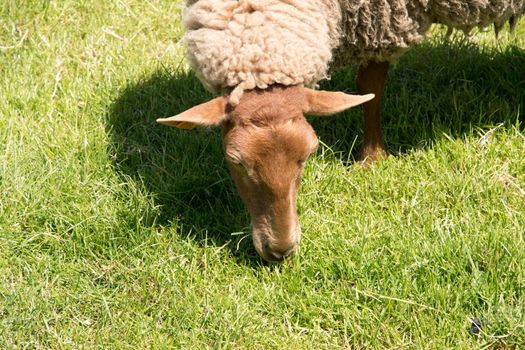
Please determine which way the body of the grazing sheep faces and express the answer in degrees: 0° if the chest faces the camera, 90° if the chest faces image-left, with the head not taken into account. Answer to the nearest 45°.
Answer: approximately 45°
